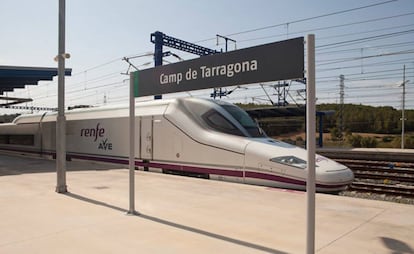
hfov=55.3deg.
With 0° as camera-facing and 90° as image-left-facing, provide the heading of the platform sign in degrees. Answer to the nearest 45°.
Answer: approximately 45°

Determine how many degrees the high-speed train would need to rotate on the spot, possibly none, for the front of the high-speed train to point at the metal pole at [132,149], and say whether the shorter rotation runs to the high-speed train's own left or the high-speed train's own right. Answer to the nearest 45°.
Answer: approximately 45° to the high-speed train's own right

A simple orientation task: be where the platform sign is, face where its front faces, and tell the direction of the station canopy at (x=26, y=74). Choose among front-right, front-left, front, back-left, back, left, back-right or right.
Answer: right

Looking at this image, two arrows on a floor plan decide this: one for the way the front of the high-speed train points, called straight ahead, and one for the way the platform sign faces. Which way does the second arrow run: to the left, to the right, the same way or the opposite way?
to the right

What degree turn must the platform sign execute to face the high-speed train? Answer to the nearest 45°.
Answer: approximately 135° to its right

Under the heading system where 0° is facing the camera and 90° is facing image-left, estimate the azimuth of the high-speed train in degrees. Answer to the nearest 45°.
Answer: approximately 315°

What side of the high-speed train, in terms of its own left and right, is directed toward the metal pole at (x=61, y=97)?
right

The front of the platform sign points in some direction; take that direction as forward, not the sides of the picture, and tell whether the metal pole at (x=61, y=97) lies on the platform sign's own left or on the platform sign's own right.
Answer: on the platform sign's own right

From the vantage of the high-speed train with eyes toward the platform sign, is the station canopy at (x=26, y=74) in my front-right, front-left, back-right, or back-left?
back-right

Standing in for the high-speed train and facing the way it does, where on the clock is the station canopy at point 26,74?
The station canopy is roughly at 6 o'clock from the high-speed train.

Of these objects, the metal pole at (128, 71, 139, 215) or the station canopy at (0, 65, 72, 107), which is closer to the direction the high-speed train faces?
the metal pole
